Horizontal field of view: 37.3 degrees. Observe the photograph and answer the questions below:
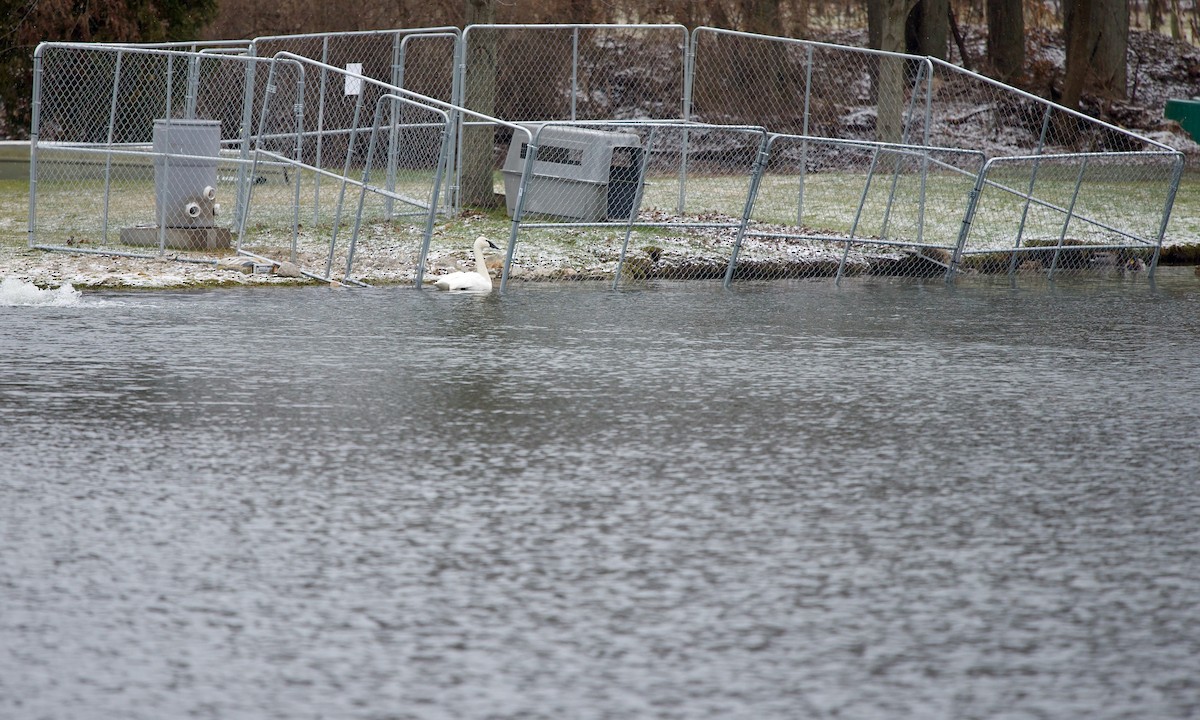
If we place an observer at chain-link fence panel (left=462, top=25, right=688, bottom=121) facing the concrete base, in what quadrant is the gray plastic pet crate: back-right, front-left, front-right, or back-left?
front-left

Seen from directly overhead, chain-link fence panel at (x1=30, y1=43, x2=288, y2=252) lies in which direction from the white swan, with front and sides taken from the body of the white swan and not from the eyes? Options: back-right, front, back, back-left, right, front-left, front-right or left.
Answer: back-left

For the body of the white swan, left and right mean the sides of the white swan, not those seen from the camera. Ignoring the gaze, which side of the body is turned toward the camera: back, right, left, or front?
right

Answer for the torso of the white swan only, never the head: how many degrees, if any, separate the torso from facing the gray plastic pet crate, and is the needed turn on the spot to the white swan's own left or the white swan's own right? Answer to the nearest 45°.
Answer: approximately 90° to the white swan's own left

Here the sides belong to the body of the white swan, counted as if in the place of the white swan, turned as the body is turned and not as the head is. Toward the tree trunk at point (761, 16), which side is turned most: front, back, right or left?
left

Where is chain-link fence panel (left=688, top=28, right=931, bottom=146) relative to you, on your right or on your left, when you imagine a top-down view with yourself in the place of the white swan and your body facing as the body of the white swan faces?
on your left

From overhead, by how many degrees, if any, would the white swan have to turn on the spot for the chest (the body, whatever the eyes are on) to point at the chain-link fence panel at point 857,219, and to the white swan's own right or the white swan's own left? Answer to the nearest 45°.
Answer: approximately 45° to the white swan's own left

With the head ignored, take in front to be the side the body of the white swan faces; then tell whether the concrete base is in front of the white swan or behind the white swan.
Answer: behind

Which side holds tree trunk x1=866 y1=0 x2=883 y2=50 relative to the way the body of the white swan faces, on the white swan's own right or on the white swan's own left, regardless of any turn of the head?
on the white swan's own left

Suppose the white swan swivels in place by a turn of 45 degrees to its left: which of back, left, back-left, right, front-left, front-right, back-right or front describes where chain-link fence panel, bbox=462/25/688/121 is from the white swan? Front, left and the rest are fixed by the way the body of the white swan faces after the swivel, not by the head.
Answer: front-left

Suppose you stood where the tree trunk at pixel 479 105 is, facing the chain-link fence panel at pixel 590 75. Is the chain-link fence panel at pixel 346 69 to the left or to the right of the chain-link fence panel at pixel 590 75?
left
